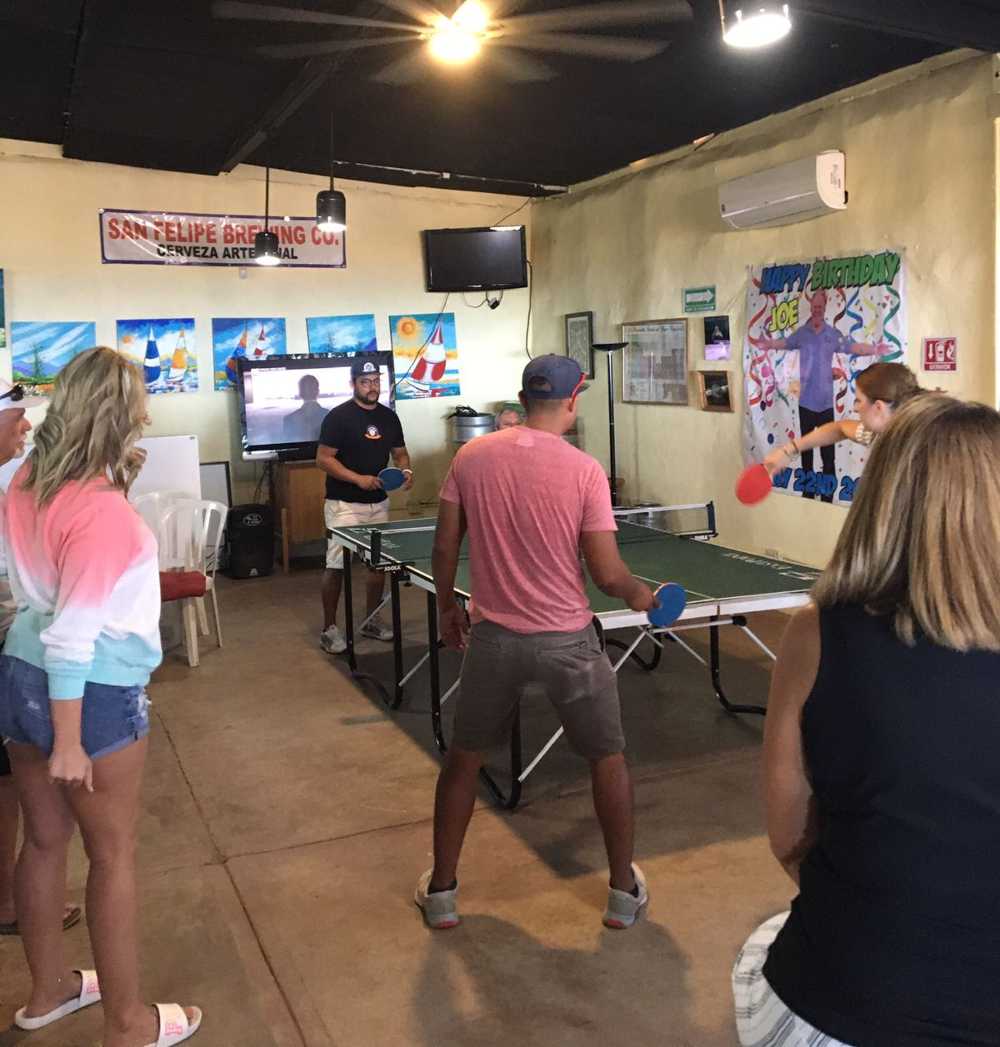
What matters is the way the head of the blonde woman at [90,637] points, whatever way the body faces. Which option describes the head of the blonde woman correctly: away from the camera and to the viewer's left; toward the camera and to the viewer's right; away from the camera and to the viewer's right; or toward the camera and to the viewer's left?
away from the camera and to the viewer's right

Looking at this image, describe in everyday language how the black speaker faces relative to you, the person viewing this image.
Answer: facing the viewer

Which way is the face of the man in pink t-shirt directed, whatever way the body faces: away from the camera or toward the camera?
away from the camera

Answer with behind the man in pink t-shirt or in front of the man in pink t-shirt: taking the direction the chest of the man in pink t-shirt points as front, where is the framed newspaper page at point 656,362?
in front

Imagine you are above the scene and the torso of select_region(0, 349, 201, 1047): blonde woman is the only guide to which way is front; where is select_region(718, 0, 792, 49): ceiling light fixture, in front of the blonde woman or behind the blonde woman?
in front

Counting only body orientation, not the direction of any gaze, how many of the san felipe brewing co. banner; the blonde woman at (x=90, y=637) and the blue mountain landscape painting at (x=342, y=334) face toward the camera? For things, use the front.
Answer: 2

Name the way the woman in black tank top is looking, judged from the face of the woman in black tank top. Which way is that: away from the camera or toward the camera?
away from the camera

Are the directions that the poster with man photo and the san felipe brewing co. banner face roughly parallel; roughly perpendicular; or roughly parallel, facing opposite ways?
roughly perpendicular

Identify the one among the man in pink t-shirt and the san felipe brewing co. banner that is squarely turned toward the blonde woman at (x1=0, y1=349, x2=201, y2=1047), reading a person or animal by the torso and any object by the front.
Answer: the san felipe brewing co. banner

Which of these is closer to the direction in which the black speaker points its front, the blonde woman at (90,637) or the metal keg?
the blonde woman

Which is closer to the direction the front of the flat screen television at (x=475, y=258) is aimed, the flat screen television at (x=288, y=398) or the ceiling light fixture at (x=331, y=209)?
the ceiling light fixture

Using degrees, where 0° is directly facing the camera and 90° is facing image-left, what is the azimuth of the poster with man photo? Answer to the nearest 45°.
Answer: approximately 45°

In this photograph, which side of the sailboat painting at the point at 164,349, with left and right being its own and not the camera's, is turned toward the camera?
front

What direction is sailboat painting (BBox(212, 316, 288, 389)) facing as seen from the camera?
toward the camera

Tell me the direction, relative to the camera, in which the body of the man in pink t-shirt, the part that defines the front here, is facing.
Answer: away from the camera

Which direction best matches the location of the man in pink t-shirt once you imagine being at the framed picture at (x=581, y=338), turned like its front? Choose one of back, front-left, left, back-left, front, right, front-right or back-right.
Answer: front-left
